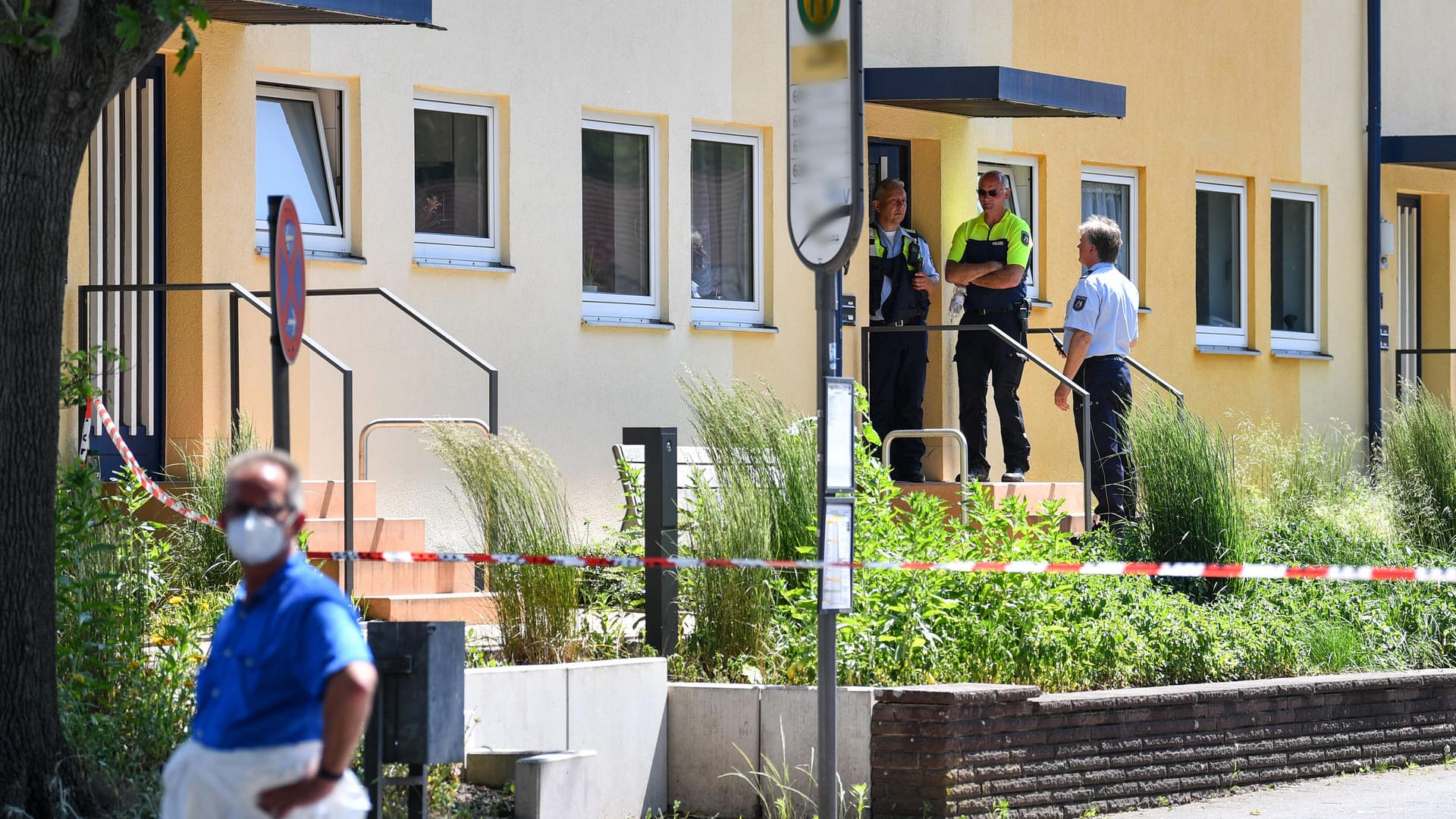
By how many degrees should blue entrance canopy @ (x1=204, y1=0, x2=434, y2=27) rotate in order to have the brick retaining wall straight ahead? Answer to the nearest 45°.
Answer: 0° — it already faces it

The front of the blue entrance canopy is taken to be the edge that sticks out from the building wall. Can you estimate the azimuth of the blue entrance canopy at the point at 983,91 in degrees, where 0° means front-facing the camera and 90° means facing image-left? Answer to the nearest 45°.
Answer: approximately 315°

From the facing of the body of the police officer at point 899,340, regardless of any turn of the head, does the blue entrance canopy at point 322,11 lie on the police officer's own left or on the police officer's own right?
on the police officer's own right

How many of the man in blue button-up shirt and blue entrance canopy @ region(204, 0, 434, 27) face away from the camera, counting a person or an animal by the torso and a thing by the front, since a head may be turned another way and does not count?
0

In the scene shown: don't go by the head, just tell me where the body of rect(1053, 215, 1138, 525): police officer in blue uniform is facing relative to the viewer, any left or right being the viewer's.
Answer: facing away from the viewer and to the left of the viewer

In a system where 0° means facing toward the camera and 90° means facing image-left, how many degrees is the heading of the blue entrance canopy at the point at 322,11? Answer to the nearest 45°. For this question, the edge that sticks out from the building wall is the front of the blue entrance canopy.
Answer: approximately 315°

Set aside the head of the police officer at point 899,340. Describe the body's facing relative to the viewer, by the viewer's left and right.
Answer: facing the viewer and to the right of the viewer

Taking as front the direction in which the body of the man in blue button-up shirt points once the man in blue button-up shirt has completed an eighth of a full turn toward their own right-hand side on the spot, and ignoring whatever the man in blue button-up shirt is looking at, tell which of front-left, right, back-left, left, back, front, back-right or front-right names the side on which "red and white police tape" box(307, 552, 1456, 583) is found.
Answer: back-right

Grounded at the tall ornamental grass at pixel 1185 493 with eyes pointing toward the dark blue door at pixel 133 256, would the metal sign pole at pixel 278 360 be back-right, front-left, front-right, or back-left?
front-left
